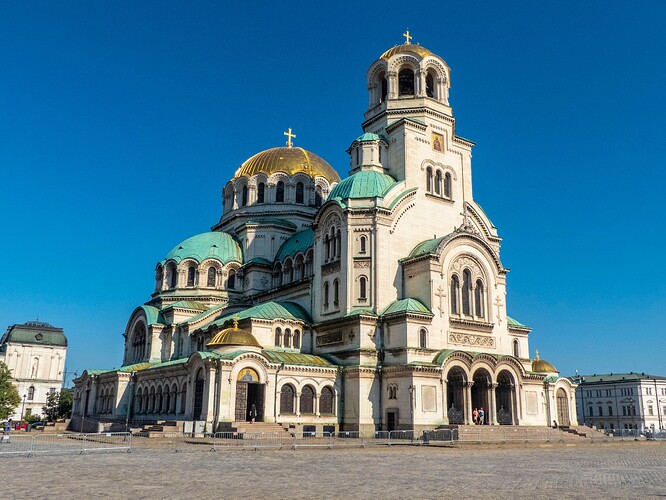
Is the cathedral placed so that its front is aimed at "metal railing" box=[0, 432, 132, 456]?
no

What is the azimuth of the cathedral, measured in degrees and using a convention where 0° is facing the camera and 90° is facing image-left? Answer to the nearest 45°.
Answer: approximately 315°
